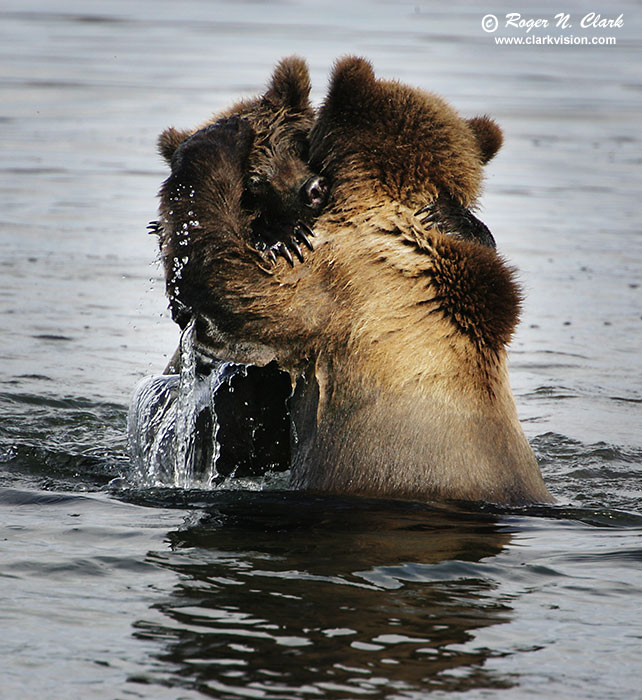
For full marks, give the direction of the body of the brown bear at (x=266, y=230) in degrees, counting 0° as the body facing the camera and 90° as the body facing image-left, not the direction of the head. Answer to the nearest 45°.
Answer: approximately 315°
